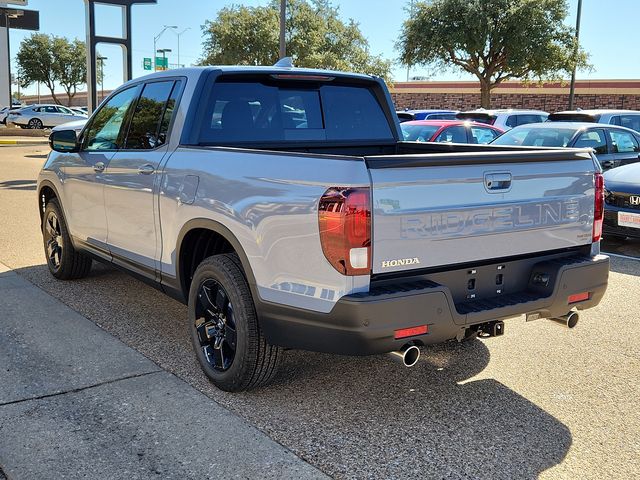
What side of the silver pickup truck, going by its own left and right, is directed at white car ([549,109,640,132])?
right

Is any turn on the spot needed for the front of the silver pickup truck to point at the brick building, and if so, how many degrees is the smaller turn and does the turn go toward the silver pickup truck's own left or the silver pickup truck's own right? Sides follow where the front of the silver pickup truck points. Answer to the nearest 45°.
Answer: approximately 45° to the silver pickup truck's own right

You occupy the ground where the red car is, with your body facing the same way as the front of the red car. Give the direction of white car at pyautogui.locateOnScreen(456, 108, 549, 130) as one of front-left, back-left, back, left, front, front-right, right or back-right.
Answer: back-right

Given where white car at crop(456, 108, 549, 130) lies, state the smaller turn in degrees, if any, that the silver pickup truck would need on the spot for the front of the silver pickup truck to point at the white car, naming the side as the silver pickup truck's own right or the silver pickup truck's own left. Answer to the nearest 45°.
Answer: approximately 45° to the silver pickup truck's own right

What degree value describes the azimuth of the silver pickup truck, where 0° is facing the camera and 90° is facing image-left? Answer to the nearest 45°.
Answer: approximately 135°

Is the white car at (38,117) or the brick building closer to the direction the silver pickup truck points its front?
the white car

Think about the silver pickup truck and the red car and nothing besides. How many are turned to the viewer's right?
0
